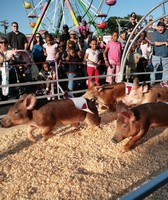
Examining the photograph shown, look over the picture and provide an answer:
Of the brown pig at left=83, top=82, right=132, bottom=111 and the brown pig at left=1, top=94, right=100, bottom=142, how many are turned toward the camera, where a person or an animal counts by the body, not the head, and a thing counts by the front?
0

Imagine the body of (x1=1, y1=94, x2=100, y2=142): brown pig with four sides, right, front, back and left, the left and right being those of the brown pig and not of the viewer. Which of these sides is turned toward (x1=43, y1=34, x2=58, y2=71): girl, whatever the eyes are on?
right

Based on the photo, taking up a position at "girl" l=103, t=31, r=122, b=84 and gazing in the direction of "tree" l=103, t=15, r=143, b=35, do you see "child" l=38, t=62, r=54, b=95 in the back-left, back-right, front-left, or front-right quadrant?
back-left

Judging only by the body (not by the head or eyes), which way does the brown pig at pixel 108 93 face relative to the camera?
to the viewer's left

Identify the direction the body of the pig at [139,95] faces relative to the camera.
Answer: to the viewer's left

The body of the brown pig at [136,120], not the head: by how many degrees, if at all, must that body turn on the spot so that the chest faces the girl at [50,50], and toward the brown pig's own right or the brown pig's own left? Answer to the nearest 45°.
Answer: approximately 90° to the brown pig's own right

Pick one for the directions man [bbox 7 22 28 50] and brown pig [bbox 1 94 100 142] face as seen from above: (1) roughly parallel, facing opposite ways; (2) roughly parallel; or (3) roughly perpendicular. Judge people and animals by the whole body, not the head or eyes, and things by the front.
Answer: roughly perpendicular

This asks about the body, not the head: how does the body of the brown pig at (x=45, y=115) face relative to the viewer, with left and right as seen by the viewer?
facing to the left of the viewer

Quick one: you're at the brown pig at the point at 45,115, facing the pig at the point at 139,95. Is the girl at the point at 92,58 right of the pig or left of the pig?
left

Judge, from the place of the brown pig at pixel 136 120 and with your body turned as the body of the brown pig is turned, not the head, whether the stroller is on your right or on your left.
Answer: on your right

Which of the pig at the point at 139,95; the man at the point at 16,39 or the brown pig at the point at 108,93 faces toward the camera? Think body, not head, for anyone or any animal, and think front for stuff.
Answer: the man

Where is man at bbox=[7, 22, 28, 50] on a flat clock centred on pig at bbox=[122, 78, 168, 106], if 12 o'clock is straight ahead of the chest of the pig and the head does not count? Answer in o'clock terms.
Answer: The man is roughly at 1 o'clock from the pig.

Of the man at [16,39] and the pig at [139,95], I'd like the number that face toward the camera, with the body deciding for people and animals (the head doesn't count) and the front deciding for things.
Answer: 1

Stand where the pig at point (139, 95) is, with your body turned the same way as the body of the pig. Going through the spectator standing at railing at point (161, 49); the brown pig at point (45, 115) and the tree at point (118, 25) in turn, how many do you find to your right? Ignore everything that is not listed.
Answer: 2

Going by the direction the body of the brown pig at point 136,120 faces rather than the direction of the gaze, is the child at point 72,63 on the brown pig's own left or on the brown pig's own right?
on the brown pig's own right
